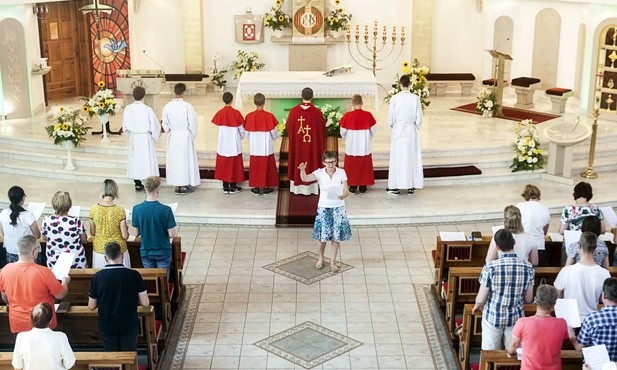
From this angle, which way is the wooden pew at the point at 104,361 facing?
away from the camera

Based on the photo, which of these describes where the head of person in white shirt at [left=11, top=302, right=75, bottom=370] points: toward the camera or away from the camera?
away from the camera

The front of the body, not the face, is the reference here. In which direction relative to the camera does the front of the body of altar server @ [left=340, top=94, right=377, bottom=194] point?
away from the camera

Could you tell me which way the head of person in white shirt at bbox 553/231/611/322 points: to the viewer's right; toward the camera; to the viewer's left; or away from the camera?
away from the camera

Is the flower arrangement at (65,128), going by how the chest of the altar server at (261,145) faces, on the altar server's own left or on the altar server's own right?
on the altar server's own left

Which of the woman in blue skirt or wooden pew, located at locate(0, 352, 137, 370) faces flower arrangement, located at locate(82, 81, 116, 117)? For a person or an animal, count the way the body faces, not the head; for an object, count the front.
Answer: the wooden pew

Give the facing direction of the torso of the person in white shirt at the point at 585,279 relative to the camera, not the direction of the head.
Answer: away from the camera

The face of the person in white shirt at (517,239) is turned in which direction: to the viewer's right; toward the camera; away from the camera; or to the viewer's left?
away from the camera

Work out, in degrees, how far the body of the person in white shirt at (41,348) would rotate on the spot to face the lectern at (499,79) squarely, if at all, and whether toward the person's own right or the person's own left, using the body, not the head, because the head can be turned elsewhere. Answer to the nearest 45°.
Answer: approximately 45° to the person's own right

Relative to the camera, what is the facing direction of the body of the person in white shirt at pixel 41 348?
away from the camera
